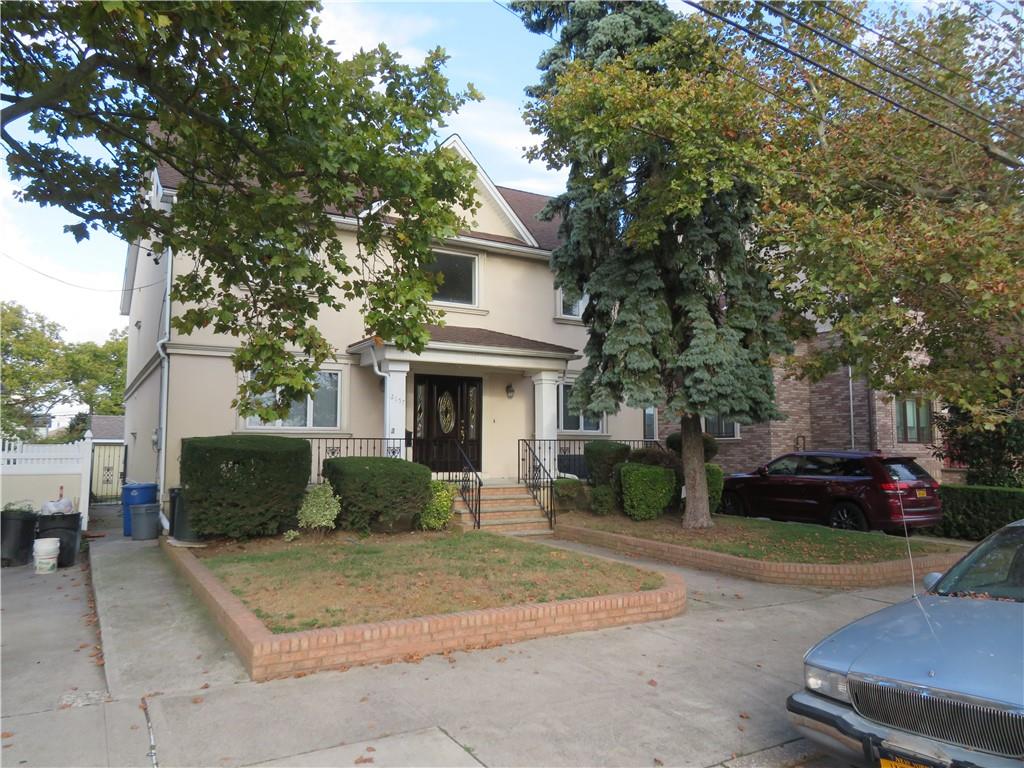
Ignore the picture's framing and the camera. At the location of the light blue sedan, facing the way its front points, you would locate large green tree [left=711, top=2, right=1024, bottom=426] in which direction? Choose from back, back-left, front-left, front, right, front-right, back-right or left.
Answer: back-right

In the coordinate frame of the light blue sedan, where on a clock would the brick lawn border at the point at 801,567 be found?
The brick lawn border is roughly at 4 o'clock from the light blue sedan.

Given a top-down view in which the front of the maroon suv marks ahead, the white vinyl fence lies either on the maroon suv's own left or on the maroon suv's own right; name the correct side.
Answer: on the maroon suv's own left

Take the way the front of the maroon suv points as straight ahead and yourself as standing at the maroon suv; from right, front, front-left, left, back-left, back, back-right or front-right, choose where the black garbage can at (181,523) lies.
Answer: left

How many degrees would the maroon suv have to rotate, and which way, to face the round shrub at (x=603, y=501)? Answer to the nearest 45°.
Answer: approximately 90° to its left

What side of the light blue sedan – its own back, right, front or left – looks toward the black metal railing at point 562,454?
right

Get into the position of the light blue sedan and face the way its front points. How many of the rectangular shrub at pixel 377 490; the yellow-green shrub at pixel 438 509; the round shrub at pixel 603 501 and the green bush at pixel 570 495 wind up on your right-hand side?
4

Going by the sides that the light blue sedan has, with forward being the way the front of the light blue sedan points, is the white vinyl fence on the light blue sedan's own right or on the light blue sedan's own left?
on the light blue sedan's own right

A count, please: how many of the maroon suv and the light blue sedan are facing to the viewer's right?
0

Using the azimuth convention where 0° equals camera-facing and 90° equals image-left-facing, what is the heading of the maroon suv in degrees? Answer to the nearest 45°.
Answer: approximately 135°
